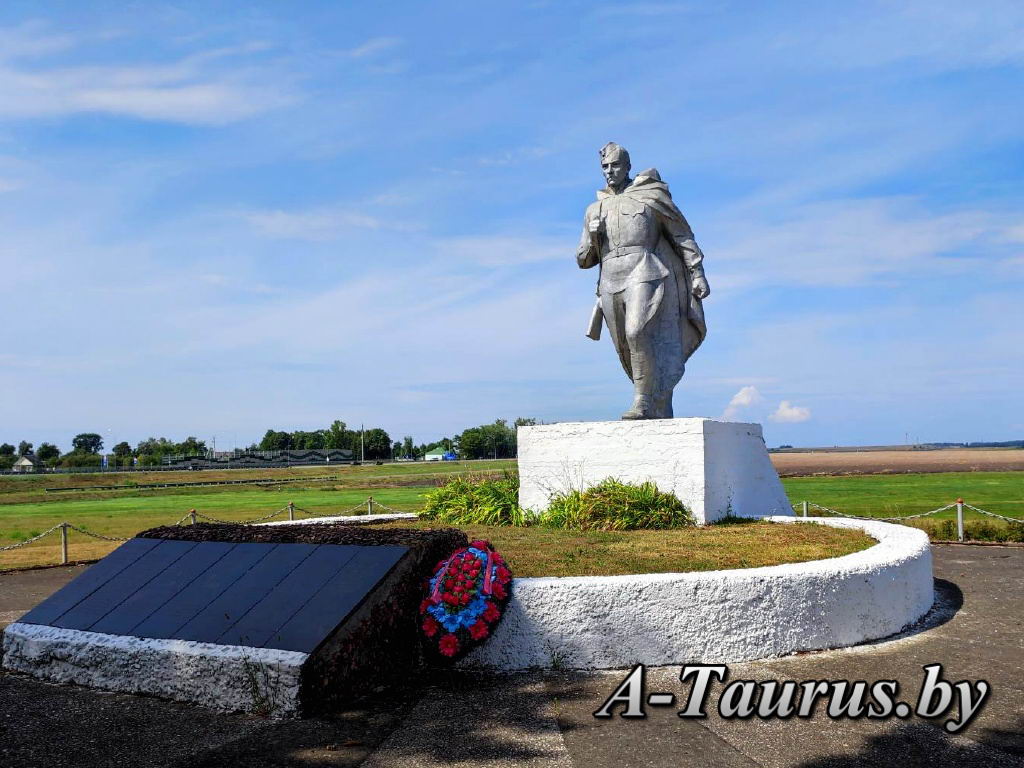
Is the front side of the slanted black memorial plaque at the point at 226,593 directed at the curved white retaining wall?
no

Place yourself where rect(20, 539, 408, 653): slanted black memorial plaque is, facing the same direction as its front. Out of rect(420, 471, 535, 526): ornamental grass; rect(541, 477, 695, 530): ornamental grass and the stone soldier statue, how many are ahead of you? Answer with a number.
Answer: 0

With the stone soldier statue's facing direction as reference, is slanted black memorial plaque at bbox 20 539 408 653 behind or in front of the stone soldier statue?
in front

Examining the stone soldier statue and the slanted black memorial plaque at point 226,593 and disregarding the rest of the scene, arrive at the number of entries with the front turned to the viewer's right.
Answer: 0

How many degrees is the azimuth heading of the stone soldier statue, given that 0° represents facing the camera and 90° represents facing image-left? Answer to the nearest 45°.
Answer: approximately 45°

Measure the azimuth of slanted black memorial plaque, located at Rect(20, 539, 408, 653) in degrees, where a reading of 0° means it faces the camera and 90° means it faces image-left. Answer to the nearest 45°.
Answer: approximately 45°

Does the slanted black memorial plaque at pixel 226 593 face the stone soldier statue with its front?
no

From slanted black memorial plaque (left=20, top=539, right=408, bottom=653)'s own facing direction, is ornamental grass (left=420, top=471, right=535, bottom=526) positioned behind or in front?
behind

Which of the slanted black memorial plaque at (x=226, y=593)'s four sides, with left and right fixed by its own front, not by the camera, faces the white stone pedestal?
back

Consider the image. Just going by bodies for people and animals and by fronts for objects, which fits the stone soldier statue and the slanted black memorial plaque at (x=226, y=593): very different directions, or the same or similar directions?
same or similar directions
